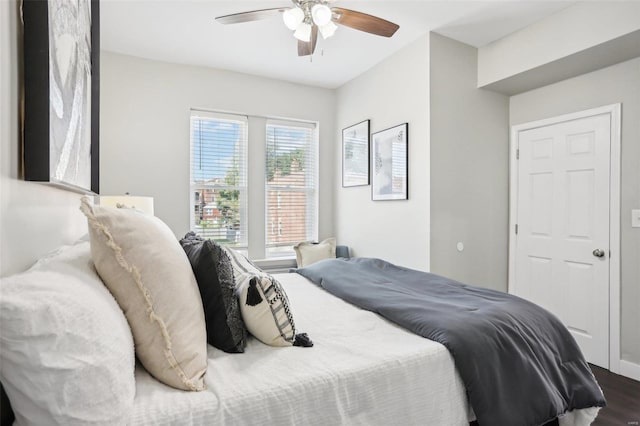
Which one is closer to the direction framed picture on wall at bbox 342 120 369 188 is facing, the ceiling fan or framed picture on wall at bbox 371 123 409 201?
the ceiling fan

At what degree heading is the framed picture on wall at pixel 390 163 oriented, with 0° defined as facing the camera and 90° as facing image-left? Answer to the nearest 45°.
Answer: approximately 45°

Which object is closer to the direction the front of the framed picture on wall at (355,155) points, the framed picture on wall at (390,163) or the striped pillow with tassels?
the striped pillow with tassels

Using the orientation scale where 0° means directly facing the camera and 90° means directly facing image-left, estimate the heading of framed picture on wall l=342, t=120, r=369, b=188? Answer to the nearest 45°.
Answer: approximately 45°

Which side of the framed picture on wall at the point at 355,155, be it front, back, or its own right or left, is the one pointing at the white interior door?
left

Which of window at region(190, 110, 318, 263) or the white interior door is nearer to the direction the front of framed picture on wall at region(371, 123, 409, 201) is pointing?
the window
